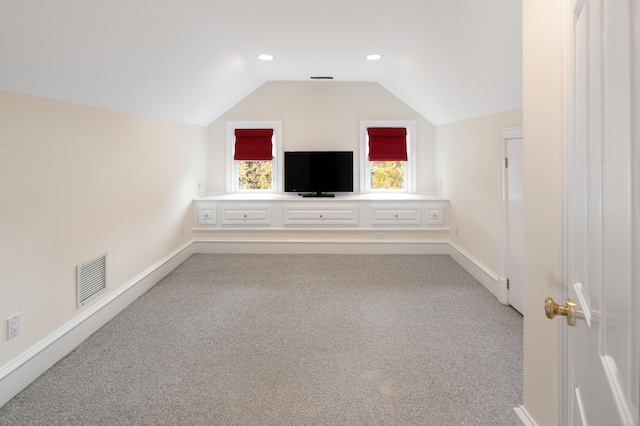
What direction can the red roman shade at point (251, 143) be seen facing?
toward the camera

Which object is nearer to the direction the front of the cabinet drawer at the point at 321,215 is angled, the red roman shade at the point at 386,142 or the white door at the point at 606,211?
the white door

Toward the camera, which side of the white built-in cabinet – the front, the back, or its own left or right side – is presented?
front

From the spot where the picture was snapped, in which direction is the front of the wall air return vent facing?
facing the viewer and to the right of the viewer

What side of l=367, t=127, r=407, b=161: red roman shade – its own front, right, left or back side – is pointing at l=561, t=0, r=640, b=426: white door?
front

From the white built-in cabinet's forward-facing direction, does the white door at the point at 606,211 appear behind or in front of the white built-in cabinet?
in front

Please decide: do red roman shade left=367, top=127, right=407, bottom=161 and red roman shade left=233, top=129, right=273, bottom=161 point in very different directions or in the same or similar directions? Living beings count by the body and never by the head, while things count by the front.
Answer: same or similar directions

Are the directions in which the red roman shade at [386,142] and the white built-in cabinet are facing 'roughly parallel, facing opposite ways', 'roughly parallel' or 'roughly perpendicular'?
roughly parallel

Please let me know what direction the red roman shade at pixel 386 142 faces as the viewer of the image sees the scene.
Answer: facing the viewer

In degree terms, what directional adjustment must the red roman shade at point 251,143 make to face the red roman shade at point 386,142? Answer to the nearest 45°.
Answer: approximately 90° to its left
